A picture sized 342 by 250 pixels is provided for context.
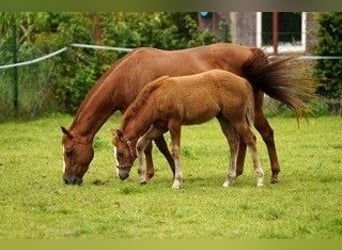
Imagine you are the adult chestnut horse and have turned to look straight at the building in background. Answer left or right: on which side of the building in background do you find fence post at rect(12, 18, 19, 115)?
left

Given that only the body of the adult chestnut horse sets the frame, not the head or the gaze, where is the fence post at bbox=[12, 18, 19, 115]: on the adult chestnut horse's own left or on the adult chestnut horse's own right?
on the adult chestnut horse's own right

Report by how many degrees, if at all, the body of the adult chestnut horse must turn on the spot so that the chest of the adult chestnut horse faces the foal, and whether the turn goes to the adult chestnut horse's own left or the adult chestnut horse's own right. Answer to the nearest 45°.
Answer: approximately 90° to the adult chestnut horse's own left

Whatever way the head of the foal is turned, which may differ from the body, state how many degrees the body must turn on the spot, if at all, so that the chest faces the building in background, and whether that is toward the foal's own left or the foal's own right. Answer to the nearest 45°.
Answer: approximately 90° to the foal's own right

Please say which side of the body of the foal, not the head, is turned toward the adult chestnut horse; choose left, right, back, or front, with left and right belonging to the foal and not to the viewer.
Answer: right

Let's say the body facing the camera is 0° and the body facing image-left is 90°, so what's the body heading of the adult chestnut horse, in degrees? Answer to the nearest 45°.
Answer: approximately 90°

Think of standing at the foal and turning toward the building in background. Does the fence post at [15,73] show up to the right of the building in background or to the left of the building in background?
left

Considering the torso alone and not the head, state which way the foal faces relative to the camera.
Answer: to the viewer's left

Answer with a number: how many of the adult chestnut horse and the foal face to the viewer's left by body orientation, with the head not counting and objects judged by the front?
2
